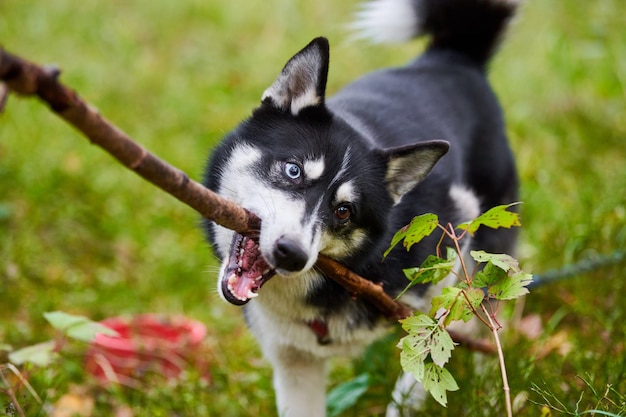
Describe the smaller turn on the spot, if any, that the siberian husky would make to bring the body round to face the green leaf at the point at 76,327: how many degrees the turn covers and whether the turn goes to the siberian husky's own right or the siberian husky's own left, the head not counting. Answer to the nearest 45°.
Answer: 0° — it already faces it

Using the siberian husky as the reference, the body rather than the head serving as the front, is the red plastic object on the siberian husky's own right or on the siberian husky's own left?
on the siberian husky's own right

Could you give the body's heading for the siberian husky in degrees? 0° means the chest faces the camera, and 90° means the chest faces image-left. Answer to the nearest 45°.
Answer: approximately 45°

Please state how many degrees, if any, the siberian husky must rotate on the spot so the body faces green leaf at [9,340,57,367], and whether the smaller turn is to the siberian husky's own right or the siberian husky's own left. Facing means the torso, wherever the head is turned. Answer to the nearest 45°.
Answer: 0° — it already faces it
